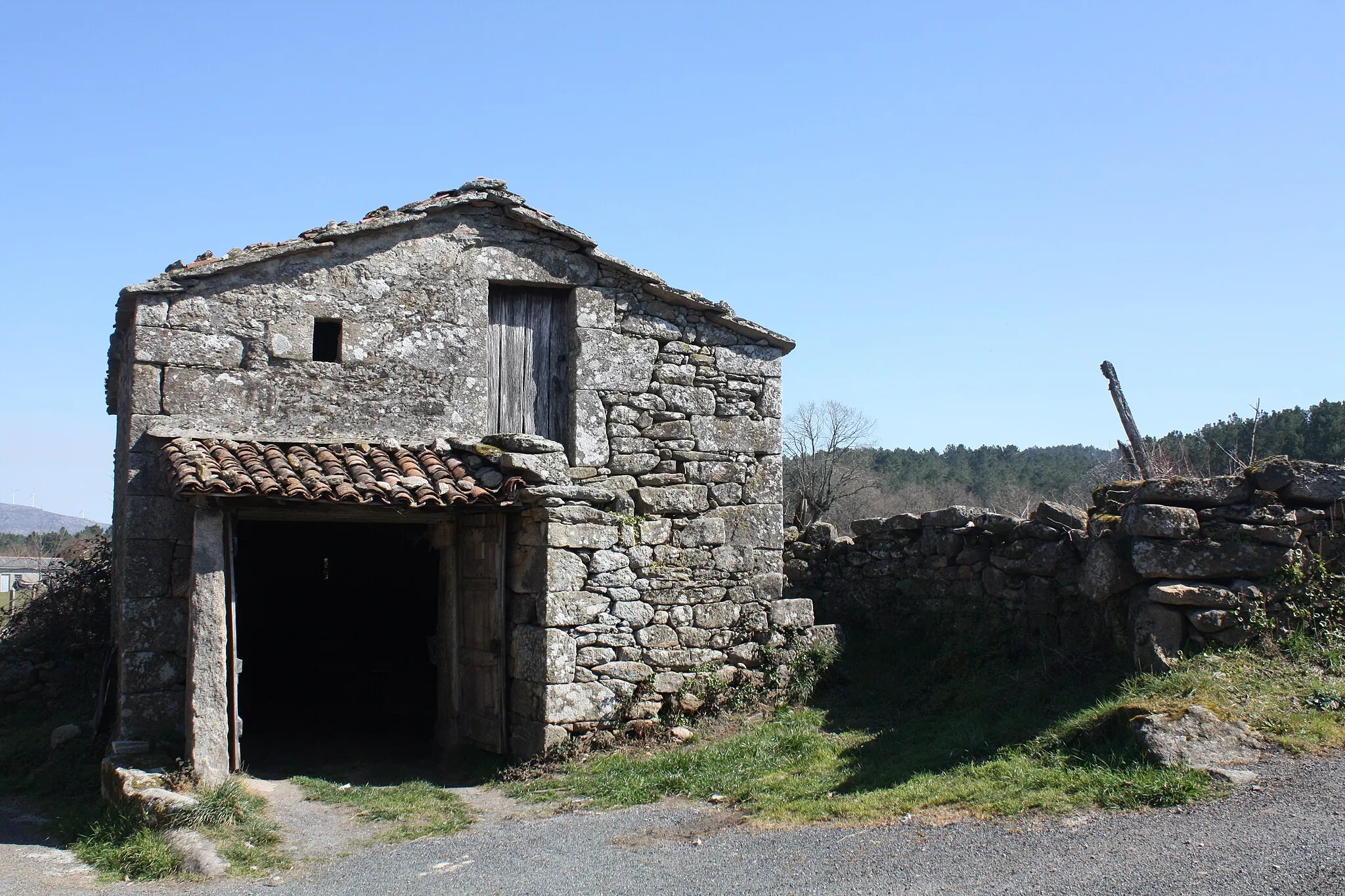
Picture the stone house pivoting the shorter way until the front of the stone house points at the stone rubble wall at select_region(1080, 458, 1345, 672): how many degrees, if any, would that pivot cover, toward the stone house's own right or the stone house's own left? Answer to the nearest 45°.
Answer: approximately 45° to the stone house's own left

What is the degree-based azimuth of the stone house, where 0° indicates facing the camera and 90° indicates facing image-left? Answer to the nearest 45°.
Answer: approximately 0°

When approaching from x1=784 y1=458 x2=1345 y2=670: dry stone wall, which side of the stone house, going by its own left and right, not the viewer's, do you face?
left

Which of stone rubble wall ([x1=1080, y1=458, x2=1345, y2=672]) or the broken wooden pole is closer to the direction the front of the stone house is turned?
the stone rubble wall

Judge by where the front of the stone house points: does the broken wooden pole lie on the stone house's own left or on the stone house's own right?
on the stone house's own left

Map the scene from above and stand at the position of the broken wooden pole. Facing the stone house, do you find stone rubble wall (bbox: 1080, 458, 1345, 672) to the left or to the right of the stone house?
left

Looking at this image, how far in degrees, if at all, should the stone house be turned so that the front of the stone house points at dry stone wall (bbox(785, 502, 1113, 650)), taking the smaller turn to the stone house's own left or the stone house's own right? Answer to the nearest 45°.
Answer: approximately 90° to the stone house's own left
